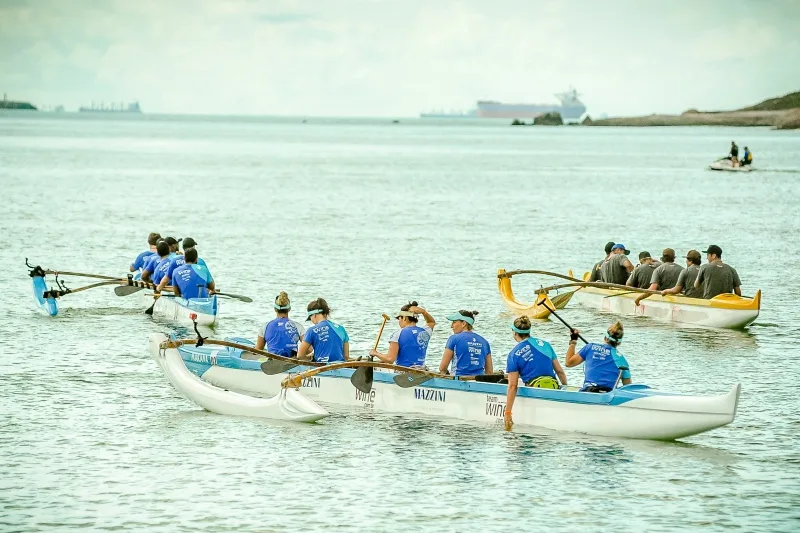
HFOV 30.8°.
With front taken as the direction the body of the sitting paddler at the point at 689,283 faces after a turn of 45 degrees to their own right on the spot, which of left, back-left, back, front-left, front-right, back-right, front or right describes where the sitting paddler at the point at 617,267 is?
front-left

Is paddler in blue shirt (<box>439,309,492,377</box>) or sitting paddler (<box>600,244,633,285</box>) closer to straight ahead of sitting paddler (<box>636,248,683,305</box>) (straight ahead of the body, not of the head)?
the sitting paddler

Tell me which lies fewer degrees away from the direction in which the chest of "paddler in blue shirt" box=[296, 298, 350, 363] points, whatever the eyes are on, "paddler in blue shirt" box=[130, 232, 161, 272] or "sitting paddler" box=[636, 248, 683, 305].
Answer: the paddler in blue shirt

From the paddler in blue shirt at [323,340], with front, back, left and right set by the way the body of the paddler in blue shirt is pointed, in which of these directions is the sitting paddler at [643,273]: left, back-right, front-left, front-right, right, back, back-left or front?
right

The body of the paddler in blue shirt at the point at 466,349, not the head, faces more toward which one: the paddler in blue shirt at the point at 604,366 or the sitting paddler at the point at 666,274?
the sitting paddler

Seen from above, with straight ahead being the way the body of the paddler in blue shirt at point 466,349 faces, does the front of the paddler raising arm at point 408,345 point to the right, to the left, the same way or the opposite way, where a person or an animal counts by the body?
the same way

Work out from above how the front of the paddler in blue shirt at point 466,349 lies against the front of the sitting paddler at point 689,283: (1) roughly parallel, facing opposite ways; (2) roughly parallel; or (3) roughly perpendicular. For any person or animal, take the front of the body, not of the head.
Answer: roughly parallel

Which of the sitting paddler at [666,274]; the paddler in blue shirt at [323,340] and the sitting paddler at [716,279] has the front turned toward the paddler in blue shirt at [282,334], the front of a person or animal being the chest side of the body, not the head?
the paddler in blue shirt at [323,340]

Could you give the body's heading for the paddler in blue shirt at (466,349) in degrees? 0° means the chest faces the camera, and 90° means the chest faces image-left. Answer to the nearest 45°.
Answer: approximately 135°

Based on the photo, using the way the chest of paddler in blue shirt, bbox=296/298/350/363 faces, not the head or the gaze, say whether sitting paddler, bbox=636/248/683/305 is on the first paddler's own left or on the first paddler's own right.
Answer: on the first paddler's own right

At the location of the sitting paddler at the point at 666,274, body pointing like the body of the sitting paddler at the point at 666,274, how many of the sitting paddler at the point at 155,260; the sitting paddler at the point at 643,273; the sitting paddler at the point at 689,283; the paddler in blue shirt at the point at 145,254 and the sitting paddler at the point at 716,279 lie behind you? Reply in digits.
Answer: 2

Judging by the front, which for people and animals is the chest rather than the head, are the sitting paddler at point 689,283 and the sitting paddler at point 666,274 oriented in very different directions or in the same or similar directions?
same or similar directions

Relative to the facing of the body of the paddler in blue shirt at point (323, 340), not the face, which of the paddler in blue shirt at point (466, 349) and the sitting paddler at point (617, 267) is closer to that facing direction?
the sitting paddler

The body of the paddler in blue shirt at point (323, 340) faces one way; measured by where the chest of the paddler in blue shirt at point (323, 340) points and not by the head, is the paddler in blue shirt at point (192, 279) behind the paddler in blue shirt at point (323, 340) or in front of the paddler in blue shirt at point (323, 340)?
in front

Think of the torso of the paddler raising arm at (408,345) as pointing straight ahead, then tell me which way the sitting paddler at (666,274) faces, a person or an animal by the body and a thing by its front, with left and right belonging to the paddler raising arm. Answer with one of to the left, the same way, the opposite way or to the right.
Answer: the same way

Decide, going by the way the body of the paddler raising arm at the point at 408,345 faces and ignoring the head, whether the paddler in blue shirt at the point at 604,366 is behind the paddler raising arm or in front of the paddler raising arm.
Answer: behind

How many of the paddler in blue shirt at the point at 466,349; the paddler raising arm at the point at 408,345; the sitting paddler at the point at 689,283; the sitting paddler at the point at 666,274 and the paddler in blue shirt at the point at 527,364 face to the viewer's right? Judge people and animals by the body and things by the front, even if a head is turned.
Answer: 0

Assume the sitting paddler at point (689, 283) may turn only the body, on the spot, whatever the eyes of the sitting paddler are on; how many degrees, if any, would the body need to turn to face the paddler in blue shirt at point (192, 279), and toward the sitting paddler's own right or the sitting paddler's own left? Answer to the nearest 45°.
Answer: approximately 45° to the sitting paddler's own left

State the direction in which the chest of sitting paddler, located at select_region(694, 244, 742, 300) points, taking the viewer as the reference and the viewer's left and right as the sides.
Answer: facing away from the viewer and to the left of the viewer
